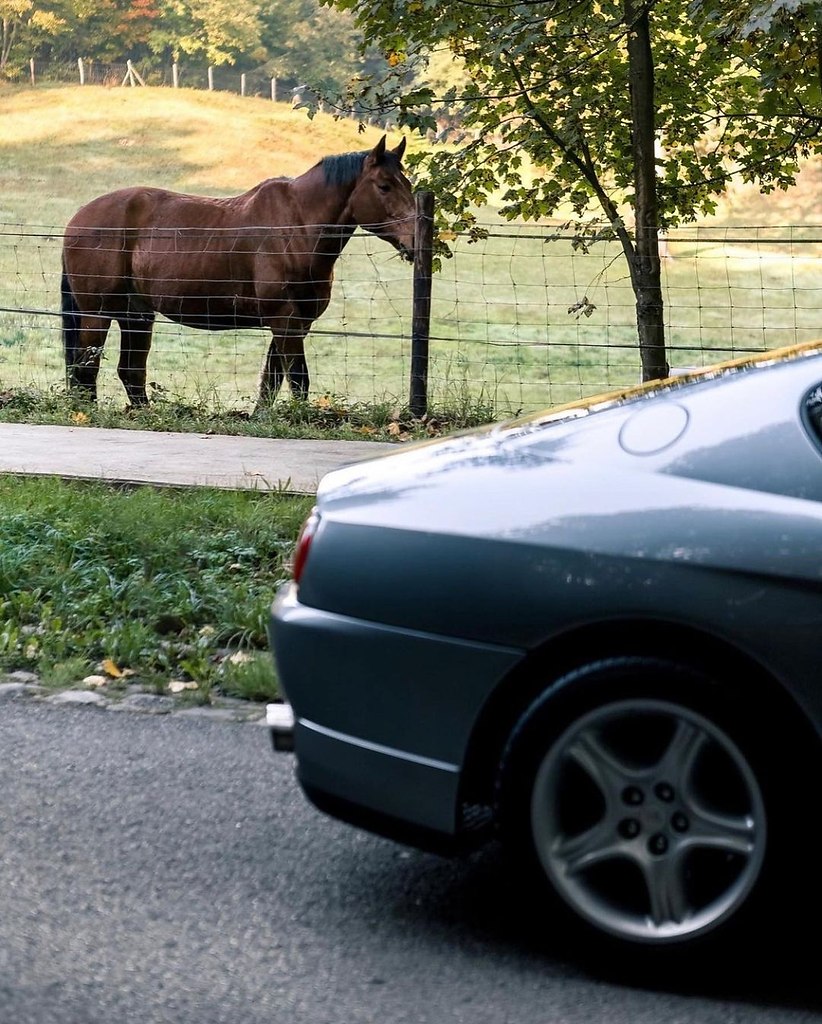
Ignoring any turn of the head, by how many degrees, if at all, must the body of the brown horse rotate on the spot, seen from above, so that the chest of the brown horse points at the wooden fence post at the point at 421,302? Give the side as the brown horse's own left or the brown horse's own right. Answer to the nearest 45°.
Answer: approximately 45° to the brown horse's own right

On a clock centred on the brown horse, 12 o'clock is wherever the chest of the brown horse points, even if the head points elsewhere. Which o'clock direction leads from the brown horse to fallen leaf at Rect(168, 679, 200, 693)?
The fallen leaf is roughly at 3 o'clock from the brown horse.

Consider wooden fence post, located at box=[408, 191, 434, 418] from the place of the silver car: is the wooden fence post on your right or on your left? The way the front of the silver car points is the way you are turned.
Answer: on your left

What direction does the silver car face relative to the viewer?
to the viewer's right

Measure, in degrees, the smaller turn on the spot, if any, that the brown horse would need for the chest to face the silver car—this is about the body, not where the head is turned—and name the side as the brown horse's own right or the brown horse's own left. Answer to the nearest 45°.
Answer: approximately 90° to the brown horse's own right

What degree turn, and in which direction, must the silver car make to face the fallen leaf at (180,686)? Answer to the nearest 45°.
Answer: approximately 135° to its left

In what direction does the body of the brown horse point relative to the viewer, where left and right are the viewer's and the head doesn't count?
facing to the right of the viewer
